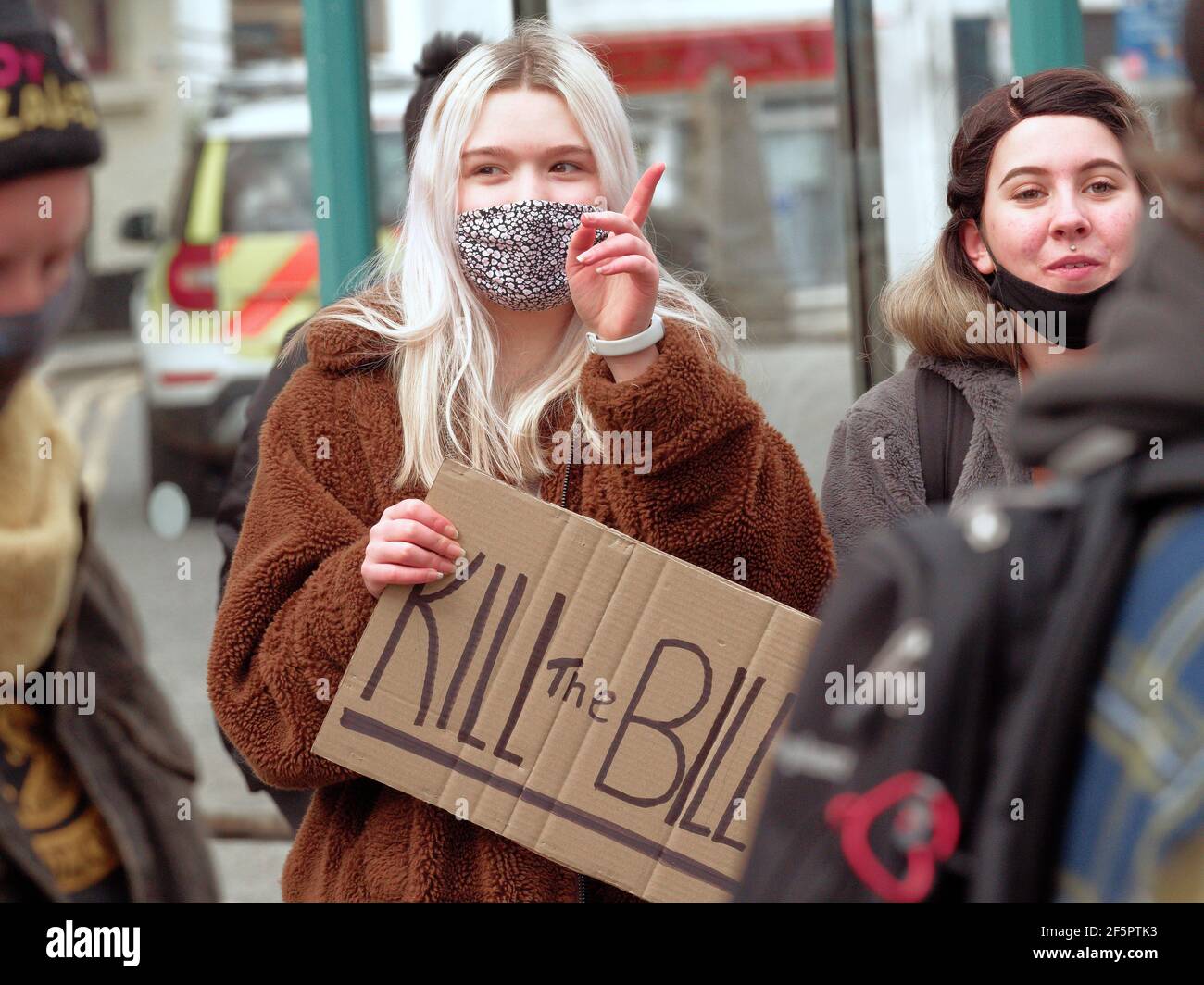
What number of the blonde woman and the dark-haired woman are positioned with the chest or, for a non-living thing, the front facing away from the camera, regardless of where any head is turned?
0

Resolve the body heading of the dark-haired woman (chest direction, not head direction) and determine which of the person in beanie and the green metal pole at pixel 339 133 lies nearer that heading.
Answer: the person in beanie

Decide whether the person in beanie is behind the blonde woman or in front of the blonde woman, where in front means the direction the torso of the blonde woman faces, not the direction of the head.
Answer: in front

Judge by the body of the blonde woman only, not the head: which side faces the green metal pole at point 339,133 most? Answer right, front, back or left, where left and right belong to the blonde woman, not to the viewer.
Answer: back

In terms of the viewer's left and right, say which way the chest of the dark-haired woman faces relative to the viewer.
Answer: facing the viewer and to the right of the viewer

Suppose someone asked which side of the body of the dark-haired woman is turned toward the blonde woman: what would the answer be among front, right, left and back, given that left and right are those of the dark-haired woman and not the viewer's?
right

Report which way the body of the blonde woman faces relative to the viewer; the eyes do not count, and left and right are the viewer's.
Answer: facing the viewer

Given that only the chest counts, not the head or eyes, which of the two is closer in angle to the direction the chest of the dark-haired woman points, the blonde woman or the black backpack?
the black backpack
